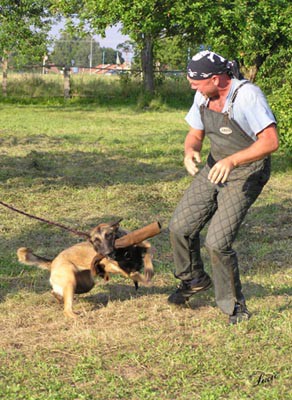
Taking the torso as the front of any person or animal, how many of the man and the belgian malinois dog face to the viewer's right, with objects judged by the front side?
1

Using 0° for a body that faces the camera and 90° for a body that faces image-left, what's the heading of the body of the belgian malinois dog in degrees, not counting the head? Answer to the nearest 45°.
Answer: approximately 270°

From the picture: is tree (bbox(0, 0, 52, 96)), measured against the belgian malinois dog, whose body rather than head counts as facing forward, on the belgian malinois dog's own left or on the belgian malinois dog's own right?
on the belgian malinois dog's own left

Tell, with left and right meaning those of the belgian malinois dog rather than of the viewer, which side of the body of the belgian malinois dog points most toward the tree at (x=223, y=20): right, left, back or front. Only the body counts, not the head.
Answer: left

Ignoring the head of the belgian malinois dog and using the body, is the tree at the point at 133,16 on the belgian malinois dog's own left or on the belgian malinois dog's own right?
on the belgian malinois dog's own left

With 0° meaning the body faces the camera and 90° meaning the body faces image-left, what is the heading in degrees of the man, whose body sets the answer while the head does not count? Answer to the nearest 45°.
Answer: approximately 45°

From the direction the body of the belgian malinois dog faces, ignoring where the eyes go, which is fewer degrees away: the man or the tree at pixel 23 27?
the man

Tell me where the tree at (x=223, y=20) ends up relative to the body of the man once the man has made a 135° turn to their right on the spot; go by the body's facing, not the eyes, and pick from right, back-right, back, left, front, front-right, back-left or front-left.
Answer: front
